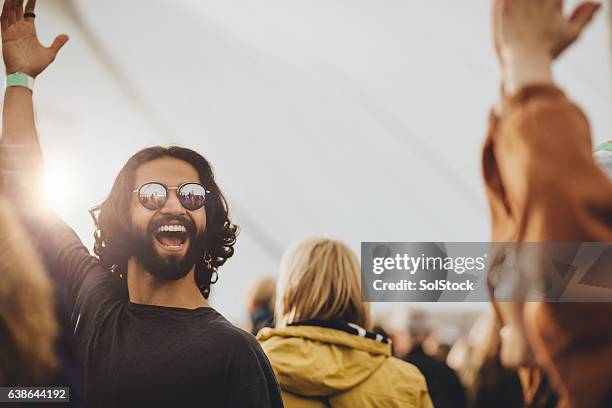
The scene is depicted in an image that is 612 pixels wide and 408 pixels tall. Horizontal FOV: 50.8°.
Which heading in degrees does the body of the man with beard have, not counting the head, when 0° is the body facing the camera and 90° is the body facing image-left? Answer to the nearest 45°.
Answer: approximately 0°

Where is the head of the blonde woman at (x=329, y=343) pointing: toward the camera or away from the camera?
away from the camera

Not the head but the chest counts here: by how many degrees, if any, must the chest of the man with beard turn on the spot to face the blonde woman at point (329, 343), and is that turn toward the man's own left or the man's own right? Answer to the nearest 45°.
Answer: approximately 135° to the man's own left
